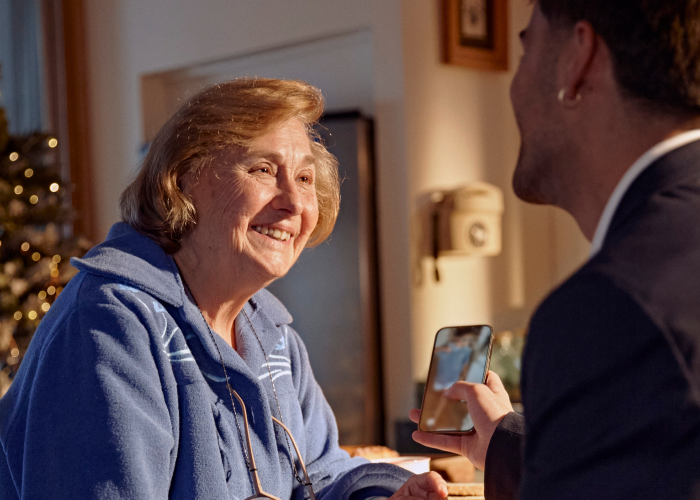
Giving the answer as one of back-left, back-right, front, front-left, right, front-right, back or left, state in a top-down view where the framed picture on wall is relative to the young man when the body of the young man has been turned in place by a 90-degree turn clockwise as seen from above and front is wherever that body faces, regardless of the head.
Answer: front-left

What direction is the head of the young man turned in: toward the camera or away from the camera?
away from the camera

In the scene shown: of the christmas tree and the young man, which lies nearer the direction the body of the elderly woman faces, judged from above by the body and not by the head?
the young man

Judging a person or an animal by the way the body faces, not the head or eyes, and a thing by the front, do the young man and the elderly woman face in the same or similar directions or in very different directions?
very different directions

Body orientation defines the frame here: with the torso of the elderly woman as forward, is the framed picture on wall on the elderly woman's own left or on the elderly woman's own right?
on the elderly woman's own left

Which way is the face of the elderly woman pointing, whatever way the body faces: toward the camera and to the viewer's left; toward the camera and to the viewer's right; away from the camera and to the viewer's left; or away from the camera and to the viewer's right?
toward the camera and to the viewer's right

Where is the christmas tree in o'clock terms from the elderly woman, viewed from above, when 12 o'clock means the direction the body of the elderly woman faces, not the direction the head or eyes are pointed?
The christmas tree is roughly at 7 o'clock from the elderly woman.

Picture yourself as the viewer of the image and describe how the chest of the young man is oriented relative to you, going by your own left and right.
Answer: facing away from the viewer and to the left of the viewer

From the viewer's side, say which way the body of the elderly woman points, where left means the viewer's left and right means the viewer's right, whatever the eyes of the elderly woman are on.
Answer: facing the viewer and to the right of the viewer

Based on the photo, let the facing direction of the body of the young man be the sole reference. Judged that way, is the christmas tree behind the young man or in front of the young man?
in front

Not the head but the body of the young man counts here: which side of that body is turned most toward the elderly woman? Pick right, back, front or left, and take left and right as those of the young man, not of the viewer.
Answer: front
